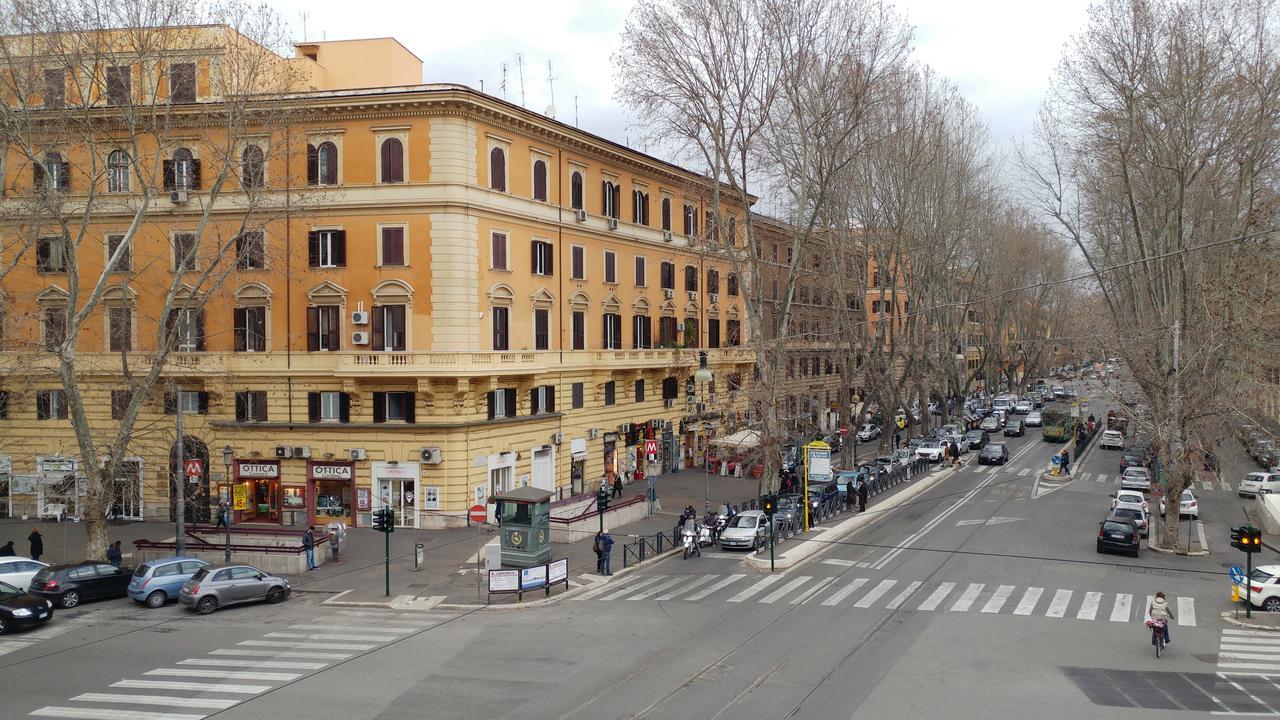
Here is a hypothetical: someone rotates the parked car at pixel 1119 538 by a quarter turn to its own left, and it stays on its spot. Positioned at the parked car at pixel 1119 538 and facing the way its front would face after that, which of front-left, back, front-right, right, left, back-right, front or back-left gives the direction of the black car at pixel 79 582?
front-left

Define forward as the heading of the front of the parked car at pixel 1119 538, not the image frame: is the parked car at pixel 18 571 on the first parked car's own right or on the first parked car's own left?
on the first parked car's own left

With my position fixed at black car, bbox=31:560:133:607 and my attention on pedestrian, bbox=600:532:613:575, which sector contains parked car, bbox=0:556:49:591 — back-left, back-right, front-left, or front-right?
back-left

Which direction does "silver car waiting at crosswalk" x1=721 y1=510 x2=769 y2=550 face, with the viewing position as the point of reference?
facing the viewer and to the left of the viewer

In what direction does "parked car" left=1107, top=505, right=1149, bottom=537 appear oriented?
away from the camera

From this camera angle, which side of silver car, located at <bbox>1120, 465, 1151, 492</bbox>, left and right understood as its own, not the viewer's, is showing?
back

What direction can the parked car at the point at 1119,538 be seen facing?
away from the camera

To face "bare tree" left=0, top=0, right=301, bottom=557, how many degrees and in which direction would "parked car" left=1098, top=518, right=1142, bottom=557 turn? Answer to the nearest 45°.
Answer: approximately 90° to its left

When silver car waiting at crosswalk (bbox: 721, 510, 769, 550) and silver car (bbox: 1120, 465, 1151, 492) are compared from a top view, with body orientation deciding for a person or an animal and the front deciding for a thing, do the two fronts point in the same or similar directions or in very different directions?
very different directions

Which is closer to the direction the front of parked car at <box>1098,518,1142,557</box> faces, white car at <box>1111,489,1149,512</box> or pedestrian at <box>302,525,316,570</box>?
the white car

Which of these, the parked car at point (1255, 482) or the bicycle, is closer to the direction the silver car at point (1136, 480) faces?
the parked car

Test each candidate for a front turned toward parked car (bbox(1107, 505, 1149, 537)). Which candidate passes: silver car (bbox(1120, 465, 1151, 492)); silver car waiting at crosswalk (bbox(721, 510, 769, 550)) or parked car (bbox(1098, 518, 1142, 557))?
parked car (bbox(1098, 518, 1142, 557))

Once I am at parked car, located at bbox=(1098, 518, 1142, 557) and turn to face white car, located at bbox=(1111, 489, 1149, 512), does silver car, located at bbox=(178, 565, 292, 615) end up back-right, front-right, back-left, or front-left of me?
back-left

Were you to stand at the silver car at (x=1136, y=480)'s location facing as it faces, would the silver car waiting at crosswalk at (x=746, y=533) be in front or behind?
behind
